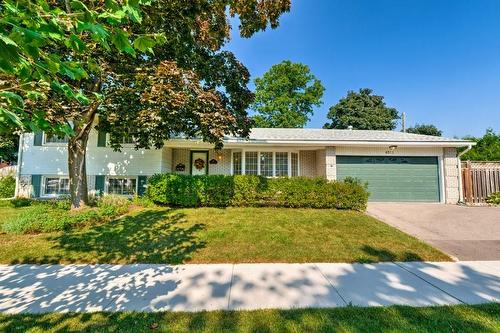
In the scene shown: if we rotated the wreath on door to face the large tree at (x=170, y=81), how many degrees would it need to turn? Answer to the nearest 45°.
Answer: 0° — it already faces it

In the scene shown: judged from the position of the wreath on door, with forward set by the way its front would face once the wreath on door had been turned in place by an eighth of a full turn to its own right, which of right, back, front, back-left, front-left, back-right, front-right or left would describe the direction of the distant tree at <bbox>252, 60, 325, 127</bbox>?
back

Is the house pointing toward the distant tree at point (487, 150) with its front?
no

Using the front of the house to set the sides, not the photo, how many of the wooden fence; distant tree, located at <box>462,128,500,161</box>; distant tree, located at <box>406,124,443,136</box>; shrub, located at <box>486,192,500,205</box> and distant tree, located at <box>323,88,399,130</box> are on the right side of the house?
0

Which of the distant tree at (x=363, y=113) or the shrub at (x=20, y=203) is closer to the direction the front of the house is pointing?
the shrub

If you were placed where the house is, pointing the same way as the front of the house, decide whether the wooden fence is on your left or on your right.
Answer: on your left

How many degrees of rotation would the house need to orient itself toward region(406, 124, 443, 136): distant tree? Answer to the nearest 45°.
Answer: approximately 135° to its left

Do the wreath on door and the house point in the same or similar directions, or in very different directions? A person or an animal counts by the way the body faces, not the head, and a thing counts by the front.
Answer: same or similar directions

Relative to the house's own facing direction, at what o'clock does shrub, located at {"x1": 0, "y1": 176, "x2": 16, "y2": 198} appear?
The shrub is roughly at 3 o'clock from the house.

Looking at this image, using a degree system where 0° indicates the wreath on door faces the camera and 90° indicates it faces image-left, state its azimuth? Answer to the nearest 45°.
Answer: approximately 0°

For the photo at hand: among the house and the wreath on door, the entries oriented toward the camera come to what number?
2

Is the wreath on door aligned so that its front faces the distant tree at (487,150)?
no

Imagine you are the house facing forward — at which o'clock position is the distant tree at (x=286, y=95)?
The distant tree is roughly at 6 o'clock from the house.

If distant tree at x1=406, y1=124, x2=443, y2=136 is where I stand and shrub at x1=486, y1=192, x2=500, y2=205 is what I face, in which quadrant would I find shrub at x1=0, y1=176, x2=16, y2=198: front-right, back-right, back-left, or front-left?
front-right

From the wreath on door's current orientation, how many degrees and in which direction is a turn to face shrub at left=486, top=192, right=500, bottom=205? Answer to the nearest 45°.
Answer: approximately 45° to its left

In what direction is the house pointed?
toward the camera
